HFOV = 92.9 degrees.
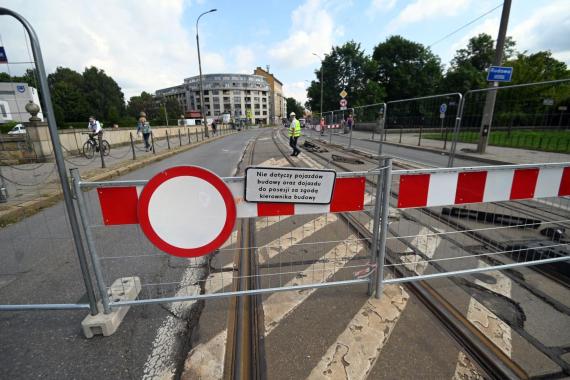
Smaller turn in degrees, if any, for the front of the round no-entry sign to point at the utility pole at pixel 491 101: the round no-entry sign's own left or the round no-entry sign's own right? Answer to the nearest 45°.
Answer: approximately 135° to the round no-entry sign's own left

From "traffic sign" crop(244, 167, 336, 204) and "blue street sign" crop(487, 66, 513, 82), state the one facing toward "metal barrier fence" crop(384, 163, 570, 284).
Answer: the blue street sign

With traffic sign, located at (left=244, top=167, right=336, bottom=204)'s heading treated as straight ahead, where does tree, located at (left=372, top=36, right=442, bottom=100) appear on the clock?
The tree is roughly at 7 o'clock from the traffic sign.

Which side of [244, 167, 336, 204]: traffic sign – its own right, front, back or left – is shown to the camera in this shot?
front

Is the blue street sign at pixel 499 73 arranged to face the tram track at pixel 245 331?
yes

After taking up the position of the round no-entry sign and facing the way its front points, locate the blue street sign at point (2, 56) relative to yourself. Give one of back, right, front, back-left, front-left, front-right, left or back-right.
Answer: back-right

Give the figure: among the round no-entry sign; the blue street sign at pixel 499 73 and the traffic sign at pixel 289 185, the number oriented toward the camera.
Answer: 3

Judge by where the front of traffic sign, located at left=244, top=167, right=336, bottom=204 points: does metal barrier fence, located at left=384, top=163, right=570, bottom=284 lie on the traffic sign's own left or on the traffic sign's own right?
on the traffic sign's own left

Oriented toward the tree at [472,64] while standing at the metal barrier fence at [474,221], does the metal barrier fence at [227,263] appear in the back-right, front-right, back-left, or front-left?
back-left

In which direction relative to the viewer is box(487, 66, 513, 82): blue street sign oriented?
toward the camera

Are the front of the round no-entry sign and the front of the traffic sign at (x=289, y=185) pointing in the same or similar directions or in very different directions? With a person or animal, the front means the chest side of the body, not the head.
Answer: same or similar directions

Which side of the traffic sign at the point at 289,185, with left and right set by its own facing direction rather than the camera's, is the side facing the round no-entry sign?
right

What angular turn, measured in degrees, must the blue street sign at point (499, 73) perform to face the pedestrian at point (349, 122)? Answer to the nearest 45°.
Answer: approximately 90° to its right

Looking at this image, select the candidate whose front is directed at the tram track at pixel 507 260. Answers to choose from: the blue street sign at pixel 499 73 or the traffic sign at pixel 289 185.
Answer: the blue street sign

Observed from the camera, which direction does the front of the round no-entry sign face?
facing the viewer
